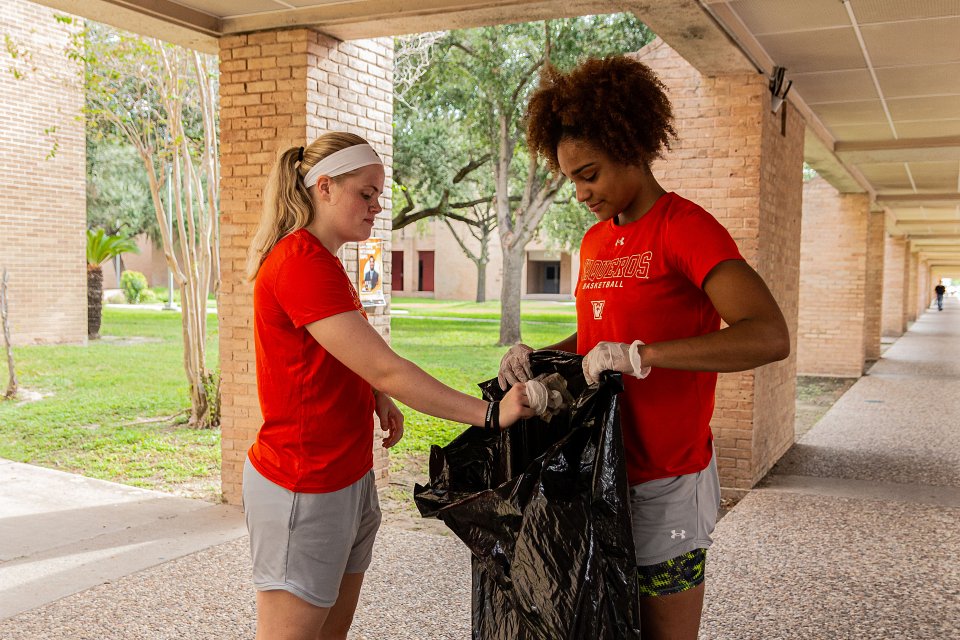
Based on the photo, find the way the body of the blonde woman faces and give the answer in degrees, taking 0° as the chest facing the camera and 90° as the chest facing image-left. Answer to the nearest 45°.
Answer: approximately 270°

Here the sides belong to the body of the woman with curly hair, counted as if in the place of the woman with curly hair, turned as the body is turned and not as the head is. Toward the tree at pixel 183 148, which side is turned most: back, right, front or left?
right

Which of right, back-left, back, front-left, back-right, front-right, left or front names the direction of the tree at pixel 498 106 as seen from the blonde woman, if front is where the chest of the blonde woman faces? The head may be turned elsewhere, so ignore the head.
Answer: left

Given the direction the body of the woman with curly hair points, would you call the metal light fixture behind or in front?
behind

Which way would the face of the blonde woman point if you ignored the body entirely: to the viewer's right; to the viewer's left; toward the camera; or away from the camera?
to the viewer's right

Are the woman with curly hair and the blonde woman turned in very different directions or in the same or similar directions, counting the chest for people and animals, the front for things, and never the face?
very different directions

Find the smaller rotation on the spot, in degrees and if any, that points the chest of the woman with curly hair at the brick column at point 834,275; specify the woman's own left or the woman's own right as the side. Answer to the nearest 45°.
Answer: approximately 135° to the woman's own right

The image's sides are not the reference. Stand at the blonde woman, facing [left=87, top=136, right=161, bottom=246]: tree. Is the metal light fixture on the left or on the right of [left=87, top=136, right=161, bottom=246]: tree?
right

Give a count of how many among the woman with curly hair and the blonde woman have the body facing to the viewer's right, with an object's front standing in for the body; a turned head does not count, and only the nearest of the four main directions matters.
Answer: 1

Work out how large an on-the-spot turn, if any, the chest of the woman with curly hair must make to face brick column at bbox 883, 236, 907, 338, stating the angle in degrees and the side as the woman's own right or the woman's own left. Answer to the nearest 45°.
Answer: approximately 135° to the woman's own right

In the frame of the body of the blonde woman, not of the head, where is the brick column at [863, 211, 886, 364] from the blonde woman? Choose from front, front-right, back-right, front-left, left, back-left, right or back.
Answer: front-left

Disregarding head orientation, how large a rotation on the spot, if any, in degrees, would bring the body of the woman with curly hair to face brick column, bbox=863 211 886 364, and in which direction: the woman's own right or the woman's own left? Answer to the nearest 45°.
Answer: approximately 135° to the woman's own right

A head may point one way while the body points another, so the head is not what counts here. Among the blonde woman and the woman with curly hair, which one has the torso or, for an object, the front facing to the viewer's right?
the blonde woman

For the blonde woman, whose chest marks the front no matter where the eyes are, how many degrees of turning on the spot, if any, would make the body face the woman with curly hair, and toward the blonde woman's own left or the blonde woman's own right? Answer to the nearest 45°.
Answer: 0° — they already face them
